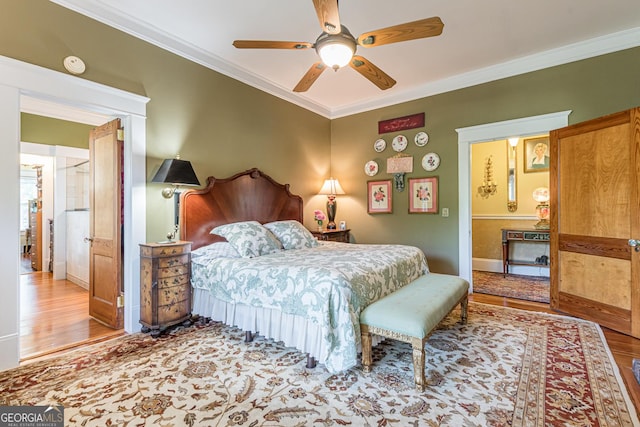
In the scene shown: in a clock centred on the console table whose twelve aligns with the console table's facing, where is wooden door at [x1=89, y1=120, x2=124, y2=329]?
The wooden door is roughly at 1 o'clock from the console table.

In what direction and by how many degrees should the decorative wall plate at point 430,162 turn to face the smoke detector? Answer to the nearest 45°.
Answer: approximately 45° to its right

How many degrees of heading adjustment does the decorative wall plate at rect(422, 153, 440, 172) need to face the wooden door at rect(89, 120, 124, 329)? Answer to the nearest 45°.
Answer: approximately 45° to its right

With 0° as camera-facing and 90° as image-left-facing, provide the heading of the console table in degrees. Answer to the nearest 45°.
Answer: approximately 0°

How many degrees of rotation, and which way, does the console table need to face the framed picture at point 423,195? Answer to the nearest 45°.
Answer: approximately 45° to its right

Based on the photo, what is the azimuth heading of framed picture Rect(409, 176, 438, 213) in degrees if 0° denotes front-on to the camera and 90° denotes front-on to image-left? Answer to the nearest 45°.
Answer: approximately 0°

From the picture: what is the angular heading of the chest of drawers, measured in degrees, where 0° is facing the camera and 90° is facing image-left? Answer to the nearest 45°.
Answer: approximately 315°

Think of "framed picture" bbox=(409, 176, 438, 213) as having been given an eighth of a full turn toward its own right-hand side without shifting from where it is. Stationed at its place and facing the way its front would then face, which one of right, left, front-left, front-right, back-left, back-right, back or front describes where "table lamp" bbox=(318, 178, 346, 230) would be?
front-right

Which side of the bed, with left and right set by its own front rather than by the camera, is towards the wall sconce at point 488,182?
left

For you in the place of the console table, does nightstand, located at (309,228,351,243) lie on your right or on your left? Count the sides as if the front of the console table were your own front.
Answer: on your right
